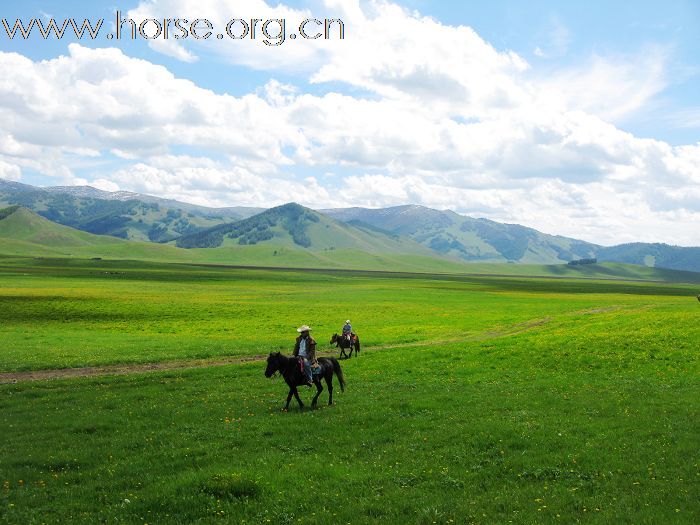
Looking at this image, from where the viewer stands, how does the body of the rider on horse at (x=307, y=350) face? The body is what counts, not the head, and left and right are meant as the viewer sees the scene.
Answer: facing the viewer and to the left of the viewer
